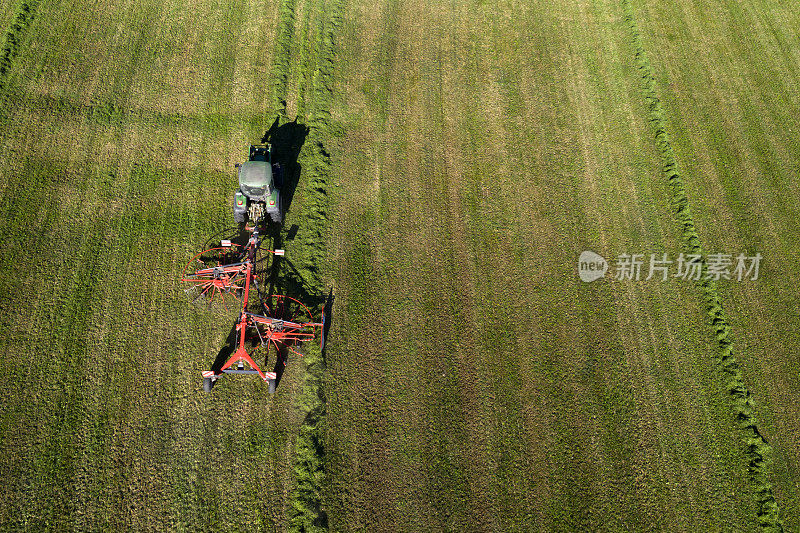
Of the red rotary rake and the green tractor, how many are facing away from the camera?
2

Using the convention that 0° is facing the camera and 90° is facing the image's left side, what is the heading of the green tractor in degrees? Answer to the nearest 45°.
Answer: approximately 180°

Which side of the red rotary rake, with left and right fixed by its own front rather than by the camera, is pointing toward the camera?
back
